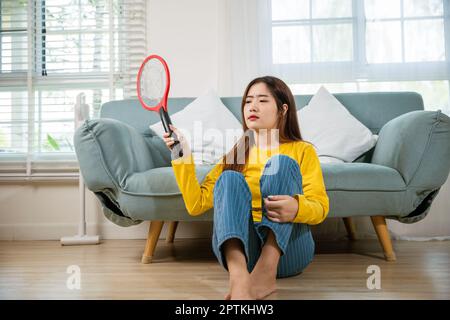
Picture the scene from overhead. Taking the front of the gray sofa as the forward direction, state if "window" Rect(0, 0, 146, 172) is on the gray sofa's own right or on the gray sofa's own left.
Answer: on the gray sofa's own right

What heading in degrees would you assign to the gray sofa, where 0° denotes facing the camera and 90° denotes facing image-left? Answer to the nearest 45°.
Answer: approximately 0°

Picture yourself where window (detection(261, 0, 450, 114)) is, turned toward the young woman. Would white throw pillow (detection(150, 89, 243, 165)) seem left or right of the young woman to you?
right
